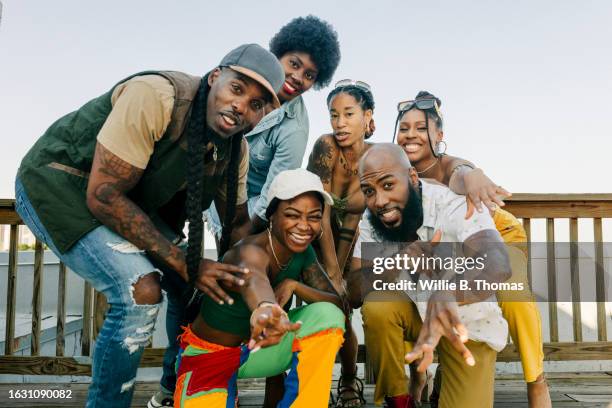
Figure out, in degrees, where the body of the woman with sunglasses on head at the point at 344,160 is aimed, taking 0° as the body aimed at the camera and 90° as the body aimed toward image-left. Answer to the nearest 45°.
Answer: approximately 0°

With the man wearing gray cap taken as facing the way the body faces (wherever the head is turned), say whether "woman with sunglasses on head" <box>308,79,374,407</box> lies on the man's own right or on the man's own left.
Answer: on the man's own left

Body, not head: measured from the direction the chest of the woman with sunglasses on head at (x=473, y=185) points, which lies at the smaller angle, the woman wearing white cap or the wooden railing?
the woman wearing white cap

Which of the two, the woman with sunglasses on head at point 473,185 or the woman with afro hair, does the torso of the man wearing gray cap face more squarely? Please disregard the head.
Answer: the woman with sunglasses on head

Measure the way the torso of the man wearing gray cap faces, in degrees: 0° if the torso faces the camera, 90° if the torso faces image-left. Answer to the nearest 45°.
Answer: approximately 315°

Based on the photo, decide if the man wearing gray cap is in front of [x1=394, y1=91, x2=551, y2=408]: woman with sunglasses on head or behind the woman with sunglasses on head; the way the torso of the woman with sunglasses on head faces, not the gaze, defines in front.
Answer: in front
